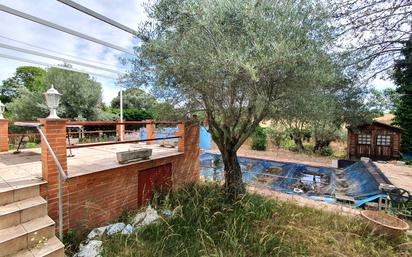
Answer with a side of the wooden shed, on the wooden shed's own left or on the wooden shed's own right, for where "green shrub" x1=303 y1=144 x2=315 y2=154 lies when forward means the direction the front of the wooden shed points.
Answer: on the wooden shed's own right

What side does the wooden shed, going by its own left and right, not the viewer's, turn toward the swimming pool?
front

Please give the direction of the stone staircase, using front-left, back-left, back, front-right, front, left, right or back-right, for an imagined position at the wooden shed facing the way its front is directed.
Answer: front

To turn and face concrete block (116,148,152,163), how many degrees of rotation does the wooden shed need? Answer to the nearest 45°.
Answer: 0° — it already faces it

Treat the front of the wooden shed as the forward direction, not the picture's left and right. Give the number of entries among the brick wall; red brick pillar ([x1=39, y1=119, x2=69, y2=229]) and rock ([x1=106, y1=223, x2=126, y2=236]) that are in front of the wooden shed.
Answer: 3

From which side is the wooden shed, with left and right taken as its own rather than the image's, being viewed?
front

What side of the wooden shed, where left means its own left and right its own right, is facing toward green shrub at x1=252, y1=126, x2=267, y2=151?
right

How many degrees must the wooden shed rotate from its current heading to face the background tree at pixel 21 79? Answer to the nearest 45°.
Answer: approximately 90° to its right

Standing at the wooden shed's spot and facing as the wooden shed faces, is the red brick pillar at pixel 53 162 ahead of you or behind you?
ahead

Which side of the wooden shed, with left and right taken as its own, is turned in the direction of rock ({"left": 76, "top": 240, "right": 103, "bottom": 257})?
front

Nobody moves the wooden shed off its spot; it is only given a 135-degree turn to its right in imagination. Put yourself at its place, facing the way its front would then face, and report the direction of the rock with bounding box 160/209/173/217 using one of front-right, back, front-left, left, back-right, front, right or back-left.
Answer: back-left

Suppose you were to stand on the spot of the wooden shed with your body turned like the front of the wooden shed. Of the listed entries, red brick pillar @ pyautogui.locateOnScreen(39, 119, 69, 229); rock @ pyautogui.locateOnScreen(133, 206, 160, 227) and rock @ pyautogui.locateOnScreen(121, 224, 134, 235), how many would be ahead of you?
3

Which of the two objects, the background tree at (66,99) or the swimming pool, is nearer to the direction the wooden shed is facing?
the swimming pool

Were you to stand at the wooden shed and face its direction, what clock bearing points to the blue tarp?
The blue tarp is roughly at 12 o'clock from the wooden shed.
